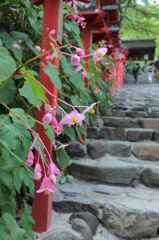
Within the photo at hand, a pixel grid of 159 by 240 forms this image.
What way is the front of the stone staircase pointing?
toward the camera

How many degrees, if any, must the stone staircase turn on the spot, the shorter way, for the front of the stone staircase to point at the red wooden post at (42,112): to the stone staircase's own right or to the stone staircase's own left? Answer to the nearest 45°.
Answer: approximately 45° to the stone staircase's own right
